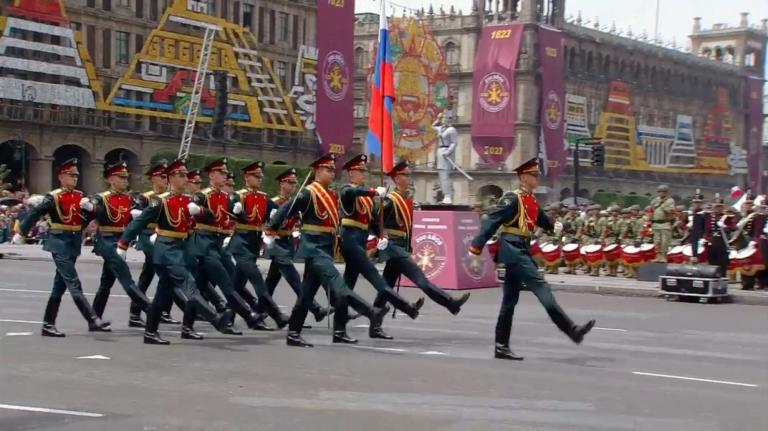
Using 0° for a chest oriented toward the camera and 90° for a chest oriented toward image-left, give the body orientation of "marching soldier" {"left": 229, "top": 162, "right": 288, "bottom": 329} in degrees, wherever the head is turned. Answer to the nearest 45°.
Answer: approximately 315°

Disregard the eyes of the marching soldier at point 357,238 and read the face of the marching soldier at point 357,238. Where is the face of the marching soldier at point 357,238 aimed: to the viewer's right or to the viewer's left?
to the viewer's right

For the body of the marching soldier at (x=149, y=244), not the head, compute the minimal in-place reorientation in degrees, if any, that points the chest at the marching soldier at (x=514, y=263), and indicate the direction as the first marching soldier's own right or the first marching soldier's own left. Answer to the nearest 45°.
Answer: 0° — they already face them

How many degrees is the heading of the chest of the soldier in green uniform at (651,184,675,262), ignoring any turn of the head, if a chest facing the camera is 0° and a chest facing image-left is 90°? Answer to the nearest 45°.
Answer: approximately 0°

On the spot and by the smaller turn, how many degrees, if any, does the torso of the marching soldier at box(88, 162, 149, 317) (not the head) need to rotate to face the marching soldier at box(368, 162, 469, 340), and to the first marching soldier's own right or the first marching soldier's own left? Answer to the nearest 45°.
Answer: approximately 45° to the first marching soldier's own left

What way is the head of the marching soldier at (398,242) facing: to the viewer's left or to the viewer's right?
to the viewer's right
